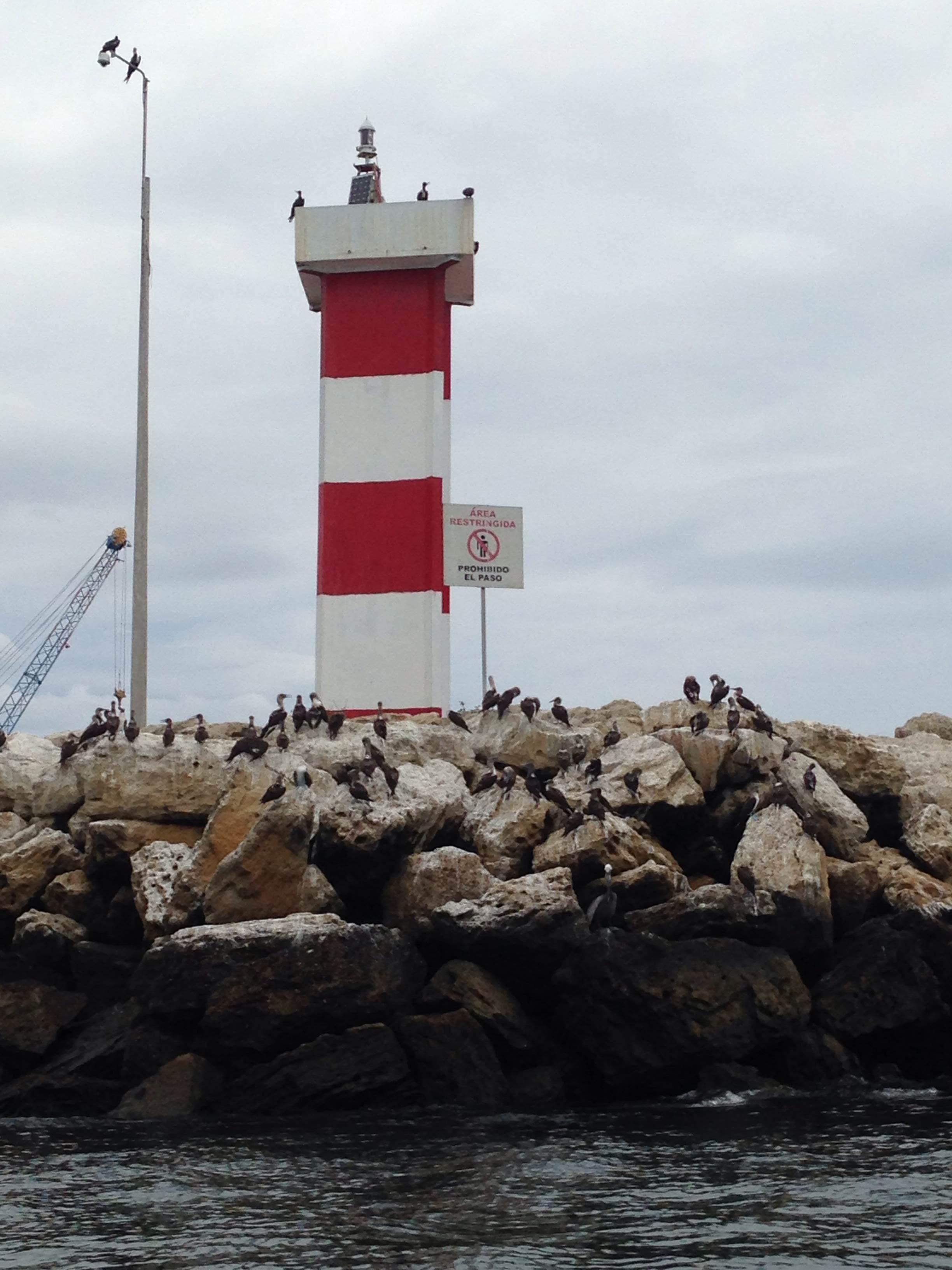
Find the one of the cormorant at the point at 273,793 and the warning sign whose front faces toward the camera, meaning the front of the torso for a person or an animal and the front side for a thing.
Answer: the warning sign

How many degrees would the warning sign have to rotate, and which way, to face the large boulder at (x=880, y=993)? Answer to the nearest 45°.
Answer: approximately 45° to its left

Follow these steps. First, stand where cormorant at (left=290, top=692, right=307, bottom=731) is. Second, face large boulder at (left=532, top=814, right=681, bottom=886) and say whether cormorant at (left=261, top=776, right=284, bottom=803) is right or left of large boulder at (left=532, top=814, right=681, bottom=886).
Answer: right

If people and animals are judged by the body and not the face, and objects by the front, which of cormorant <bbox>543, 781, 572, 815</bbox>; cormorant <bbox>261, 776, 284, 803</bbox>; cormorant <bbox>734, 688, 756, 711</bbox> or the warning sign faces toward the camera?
the warning sign

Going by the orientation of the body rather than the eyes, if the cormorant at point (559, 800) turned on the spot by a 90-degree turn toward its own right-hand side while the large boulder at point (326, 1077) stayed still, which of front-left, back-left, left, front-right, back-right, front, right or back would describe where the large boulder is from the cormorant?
back-left
